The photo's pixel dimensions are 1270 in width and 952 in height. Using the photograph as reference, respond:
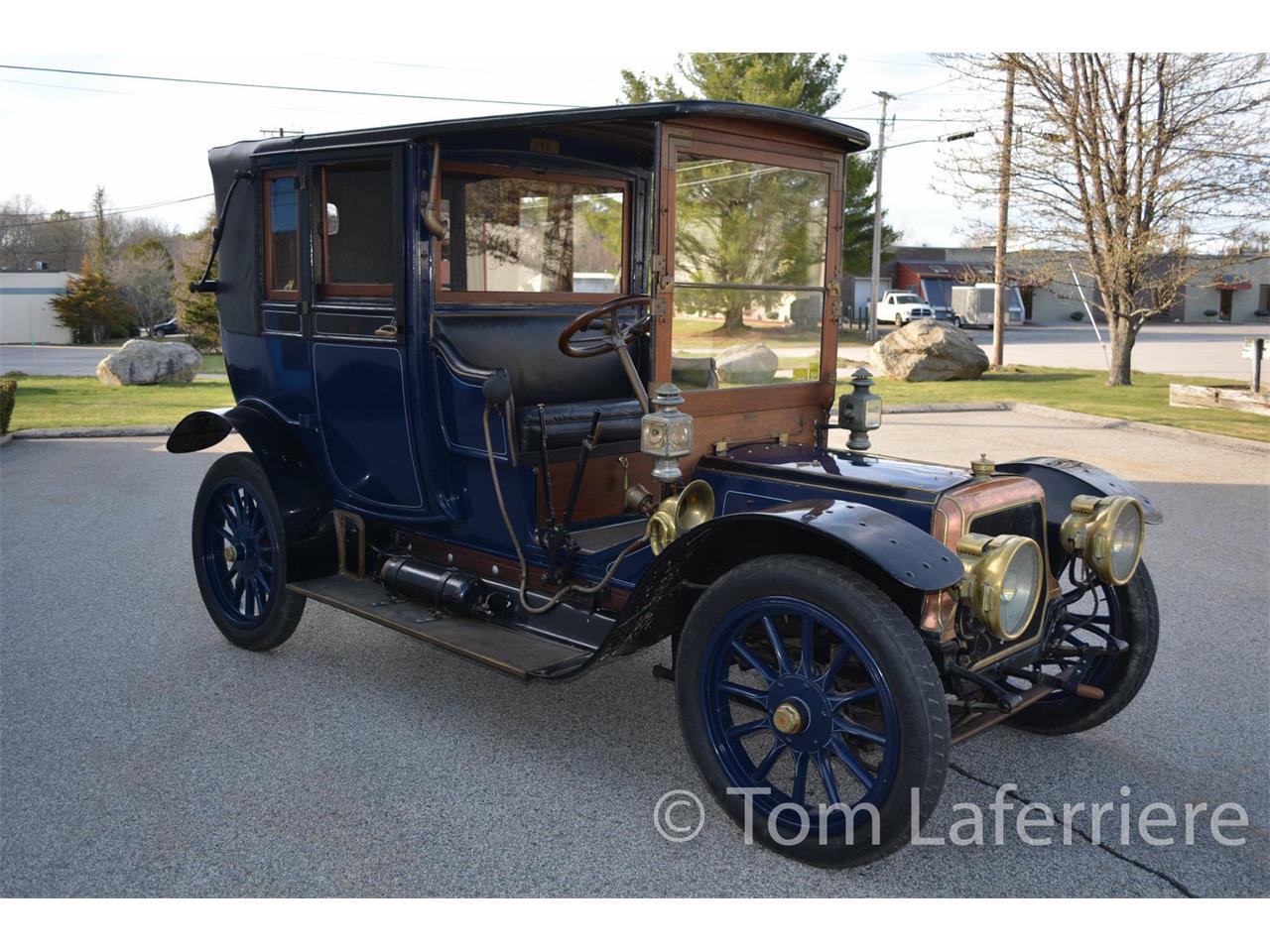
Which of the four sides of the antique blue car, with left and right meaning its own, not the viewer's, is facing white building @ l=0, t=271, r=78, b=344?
back

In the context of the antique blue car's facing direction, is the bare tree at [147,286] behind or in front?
behind

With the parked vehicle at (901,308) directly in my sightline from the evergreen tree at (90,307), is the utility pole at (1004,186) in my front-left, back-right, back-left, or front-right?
front-right

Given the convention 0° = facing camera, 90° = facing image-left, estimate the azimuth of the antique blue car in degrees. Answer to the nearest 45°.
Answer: approximately 315°

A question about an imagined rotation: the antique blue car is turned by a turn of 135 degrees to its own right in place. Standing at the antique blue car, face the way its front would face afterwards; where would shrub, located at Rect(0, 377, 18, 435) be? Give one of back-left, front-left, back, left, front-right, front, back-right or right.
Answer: front-right

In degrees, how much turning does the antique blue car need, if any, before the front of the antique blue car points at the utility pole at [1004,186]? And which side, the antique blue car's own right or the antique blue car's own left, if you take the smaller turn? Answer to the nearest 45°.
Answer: approximately 135° to the antique blue car's own left

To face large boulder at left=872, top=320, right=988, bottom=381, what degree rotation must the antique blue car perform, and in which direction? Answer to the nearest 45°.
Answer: approximately 135° to its left

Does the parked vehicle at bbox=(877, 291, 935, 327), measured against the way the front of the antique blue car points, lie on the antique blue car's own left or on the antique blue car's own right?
on the antique blue car's own left
